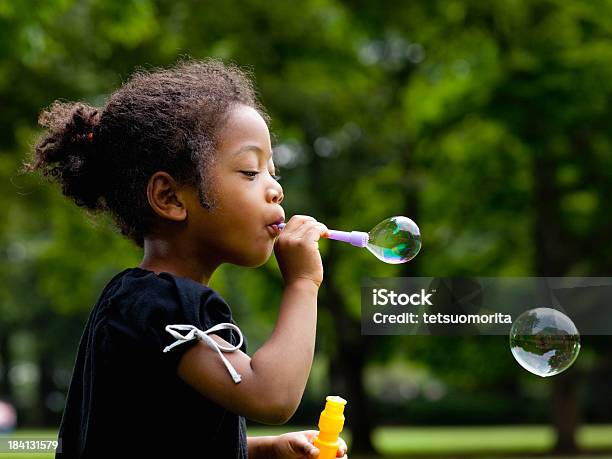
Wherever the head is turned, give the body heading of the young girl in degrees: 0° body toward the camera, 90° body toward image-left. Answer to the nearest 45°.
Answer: approximately 270°

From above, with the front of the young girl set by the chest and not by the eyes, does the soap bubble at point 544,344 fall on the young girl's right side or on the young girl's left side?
on the young girl's left side

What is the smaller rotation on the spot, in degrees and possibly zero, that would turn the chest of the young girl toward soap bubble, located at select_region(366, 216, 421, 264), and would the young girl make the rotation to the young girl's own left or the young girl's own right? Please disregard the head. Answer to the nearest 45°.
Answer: approximately 45° to the young girl's own left

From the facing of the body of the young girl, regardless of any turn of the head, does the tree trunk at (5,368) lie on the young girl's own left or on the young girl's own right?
on the young girl's own left

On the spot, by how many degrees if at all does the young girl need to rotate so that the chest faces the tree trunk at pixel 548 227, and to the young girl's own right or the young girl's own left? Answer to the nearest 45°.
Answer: approximately 45° to the young girl's own left

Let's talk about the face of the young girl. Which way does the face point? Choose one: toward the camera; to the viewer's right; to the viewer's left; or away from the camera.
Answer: to the viewer's right

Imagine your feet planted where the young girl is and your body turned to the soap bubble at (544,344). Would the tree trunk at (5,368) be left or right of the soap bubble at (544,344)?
left
